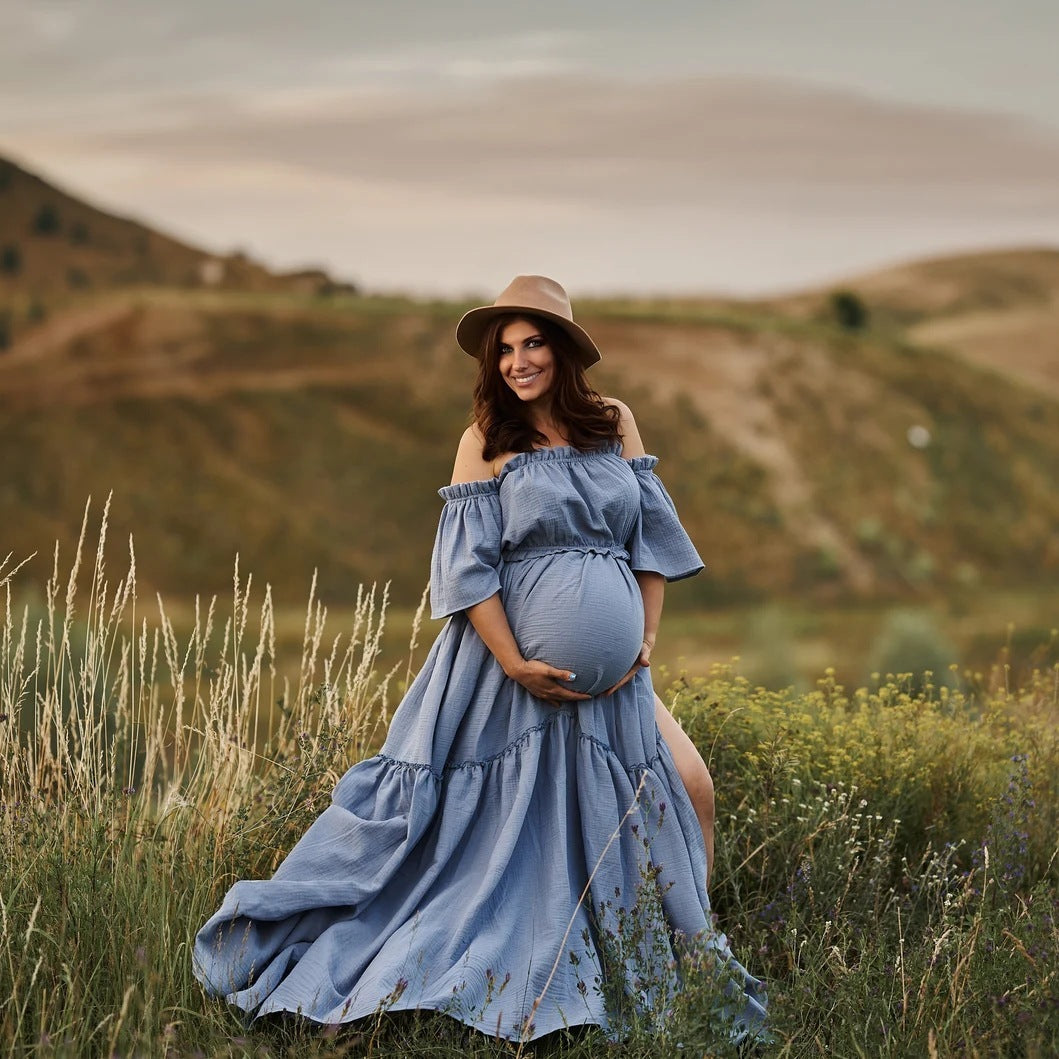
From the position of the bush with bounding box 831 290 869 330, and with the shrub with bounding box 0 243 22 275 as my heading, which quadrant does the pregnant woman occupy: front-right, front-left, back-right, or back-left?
front-left

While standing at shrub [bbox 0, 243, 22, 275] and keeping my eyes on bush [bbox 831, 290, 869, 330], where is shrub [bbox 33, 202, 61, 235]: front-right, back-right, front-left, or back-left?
front-left

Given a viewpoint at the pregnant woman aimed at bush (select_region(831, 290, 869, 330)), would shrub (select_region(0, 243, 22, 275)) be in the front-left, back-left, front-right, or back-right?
front-left

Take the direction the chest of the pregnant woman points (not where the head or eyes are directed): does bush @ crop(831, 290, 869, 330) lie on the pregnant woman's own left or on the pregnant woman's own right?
on the pregnant woman's own left

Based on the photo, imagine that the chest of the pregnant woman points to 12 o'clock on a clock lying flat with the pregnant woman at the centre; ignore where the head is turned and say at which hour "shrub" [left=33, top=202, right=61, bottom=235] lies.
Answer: The shrub is roughly at 7 o'clock from the pregnant woman.

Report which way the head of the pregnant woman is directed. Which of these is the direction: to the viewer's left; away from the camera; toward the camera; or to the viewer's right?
toward the camera

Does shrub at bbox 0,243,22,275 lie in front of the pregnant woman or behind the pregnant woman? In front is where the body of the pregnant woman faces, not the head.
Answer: behind

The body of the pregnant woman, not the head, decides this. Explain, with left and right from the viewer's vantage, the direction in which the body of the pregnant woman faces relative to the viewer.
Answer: facing the viewer and to the right of the viewer
